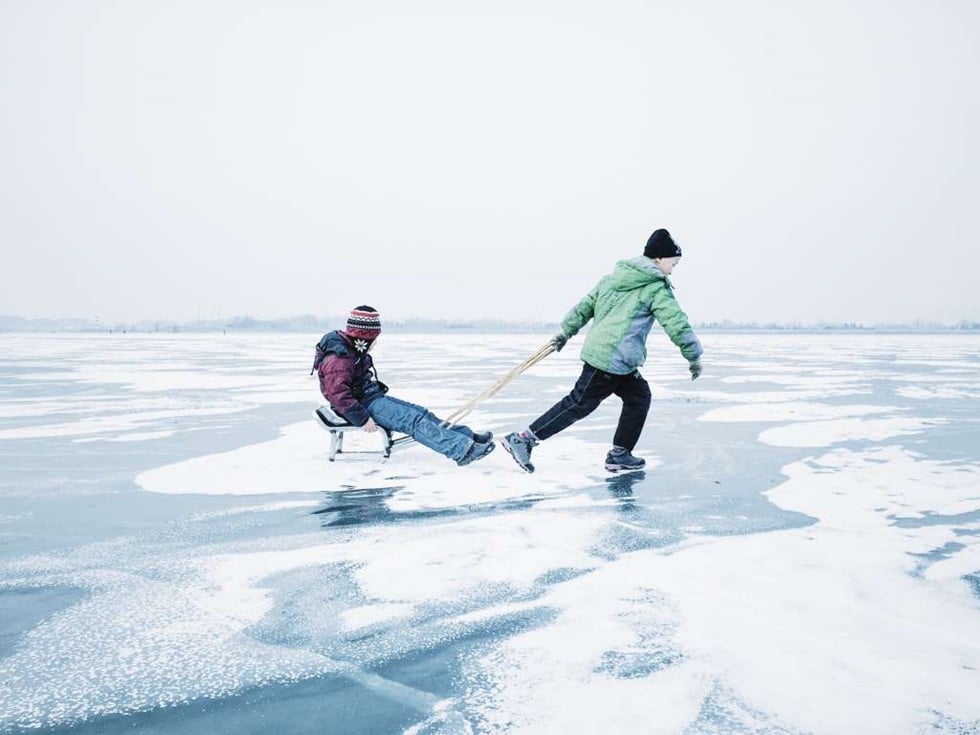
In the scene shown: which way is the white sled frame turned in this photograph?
to the viewer's right

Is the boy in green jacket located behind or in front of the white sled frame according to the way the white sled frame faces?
in front
